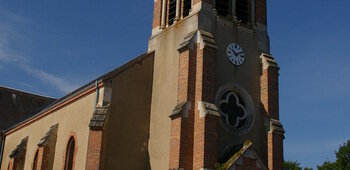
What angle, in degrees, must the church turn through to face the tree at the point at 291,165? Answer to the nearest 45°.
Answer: approximately 90° to its left

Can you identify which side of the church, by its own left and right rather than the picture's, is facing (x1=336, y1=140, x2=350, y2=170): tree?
left

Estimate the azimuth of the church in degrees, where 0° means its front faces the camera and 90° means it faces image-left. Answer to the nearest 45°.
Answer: approximately 315°
